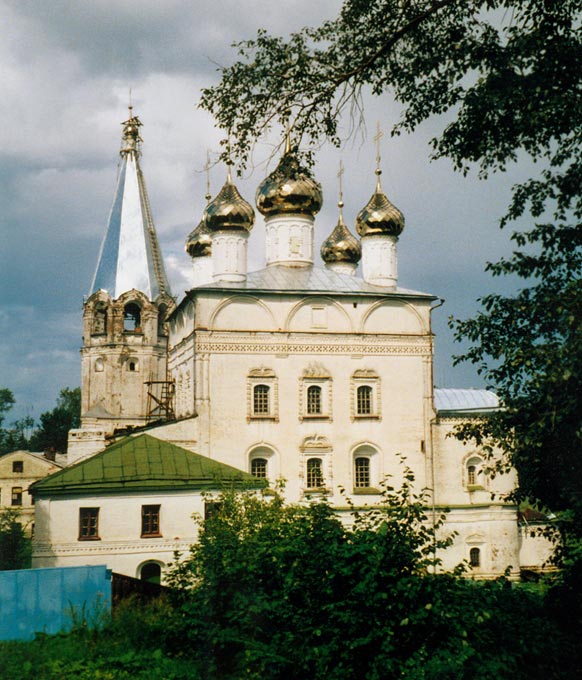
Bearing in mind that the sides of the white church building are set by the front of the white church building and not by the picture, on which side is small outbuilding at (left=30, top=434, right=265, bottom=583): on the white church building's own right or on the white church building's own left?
on the white church building's own left

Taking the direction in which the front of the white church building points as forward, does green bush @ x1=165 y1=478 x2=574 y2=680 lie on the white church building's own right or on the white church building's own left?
on the white church building's own left

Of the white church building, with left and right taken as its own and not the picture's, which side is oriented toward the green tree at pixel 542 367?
left
